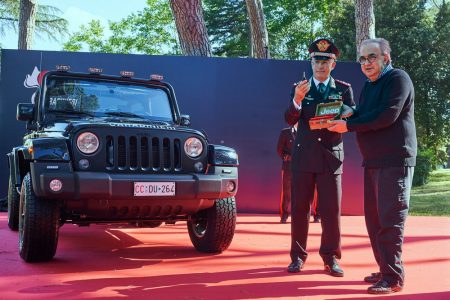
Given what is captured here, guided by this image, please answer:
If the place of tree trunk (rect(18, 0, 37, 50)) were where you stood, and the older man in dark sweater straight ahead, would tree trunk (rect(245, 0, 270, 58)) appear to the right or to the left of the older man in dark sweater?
left

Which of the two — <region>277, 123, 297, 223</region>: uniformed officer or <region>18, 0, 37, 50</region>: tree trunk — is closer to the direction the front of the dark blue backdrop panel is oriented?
the uniformed officer

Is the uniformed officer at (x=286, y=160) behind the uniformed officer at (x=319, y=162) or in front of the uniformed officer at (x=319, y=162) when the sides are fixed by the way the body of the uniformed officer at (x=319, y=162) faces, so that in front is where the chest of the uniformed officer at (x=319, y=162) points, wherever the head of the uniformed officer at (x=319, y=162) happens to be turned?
behind

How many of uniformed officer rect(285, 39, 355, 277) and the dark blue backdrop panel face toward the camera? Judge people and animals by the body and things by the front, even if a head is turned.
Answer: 2

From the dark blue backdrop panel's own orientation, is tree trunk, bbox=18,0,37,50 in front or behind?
behind

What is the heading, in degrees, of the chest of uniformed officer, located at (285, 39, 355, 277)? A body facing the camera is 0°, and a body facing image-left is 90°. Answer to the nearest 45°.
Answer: approximately 0°

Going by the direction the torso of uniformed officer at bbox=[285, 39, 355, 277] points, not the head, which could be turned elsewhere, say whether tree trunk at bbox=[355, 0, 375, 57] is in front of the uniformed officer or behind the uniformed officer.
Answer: behind

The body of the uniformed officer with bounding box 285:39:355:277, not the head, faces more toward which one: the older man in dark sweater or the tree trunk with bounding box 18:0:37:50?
the older man in dark sweater
